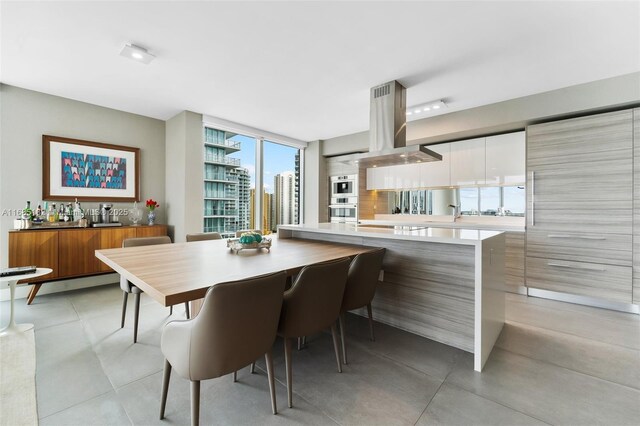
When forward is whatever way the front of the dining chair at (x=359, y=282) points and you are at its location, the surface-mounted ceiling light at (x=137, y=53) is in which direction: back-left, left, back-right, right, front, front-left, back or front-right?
front-left

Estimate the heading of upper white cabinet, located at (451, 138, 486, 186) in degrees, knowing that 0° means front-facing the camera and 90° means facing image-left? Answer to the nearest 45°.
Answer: approximately 45°

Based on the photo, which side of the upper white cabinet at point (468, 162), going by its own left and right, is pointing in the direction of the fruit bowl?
front

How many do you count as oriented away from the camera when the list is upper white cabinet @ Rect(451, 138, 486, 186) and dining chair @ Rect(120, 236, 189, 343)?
0

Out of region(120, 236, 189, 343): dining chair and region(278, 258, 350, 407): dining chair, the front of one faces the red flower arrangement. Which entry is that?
region(278, 258, 350, 407): dining chair

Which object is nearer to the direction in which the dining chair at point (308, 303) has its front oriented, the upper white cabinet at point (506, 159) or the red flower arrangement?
the red flower arrangement

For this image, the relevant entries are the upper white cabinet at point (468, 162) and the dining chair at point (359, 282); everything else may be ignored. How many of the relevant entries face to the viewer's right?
0

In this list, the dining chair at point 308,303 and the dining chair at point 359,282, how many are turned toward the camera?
0

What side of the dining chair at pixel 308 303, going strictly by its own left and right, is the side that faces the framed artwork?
front

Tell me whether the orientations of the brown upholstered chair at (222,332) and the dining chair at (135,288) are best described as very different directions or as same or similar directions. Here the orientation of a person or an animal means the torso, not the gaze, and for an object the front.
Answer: very different directions

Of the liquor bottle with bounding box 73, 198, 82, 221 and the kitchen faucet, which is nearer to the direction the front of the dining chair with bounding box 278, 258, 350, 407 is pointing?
the liquor bottle
